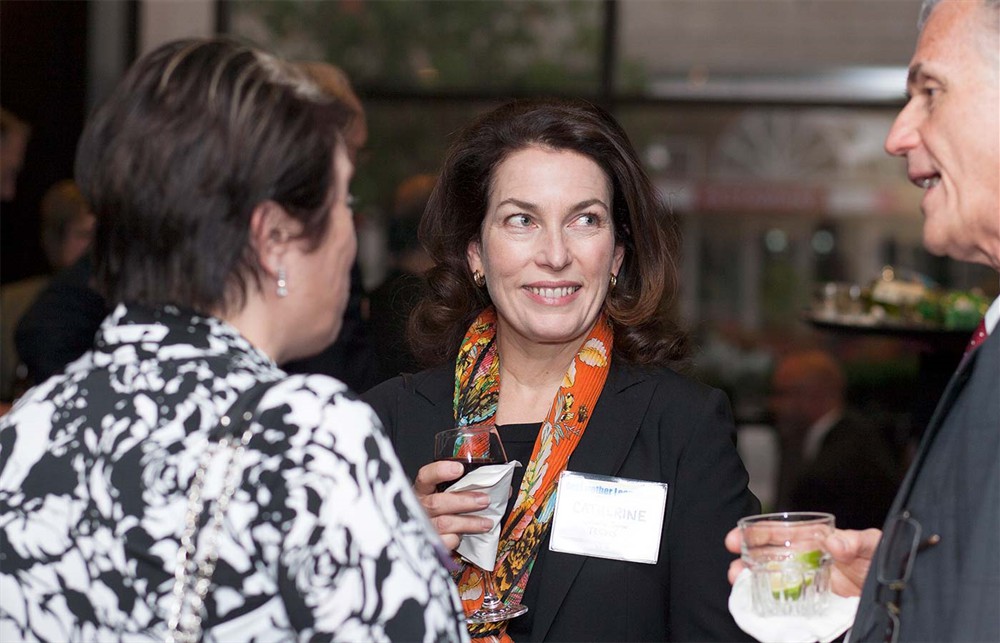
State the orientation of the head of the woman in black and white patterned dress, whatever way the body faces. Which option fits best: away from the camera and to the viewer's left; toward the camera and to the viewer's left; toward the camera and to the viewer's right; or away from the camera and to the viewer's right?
away from the camera and to the viewer's right

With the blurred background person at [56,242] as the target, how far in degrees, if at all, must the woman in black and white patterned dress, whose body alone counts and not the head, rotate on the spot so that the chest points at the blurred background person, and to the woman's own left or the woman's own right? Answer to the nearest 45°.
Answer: approximately 45° to the woman's own left

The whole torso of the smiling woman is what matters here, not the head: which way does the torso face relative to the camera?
toward the camera

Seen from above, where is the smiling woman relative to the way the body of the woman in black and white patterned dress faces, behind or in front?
in front

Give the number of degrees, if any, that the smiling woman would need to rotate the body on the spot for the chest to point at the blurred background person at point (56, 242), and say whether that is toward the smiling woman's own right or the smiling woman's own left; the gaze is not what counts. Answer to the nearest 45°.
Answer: approximately 135° to the smiling woman's own right

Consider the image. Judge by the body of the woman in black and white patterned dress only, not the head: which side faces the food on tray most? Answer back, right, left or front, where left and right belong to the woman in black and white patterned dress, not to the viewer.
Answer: front

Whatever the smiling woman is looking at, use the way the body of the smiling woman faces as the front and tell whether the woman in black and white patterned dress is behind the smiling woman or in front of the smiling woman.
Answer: in front

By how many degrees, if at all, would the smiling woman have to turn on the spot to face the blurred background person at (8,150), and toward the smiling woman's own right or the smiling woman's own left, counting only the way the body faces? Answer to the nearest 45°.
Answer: approximately 135° to the smiling woman's own right

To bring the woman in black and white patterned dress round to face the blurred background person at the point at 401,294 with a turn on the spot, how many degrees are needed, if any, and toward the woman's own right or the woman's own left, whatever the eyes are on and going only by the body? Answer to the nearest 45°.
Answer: approximately 45° to the woman's own left

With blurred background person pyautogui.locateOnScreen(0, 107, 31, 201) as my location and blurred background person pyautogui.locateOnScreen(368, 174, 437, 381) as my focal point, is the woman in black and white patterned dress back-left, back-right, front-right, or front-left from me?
front-right

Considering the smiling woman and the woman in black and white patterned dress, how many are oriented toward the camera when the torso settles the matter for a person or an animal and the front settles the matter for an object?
1

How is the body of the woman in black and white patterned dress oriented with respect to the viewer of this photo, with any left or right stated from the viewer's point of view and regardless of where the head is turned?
facing away from the viewer and to the right of the viewer

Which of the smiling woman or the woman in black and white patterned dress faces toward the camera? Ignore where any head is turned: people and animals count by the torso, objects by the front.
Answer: the smiling woman
